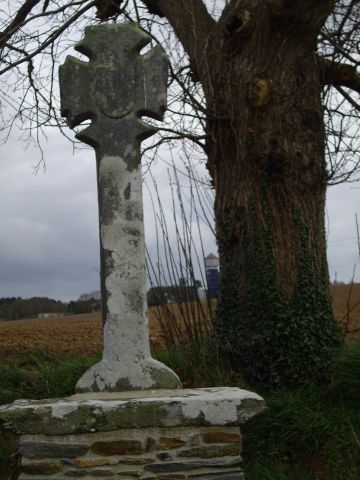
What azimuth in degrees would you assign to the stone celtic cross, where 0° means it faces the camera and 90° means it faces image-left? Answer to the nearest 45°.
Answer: approximately 0°

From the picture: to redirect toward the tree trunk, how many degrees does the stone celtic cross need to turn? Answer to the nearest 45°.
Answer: approximately 135° to its left
